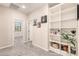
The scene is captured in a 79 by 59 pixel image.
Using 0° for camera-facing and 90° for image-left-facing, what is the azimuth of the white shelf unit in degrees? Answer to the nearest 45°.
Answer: approximately 45°
